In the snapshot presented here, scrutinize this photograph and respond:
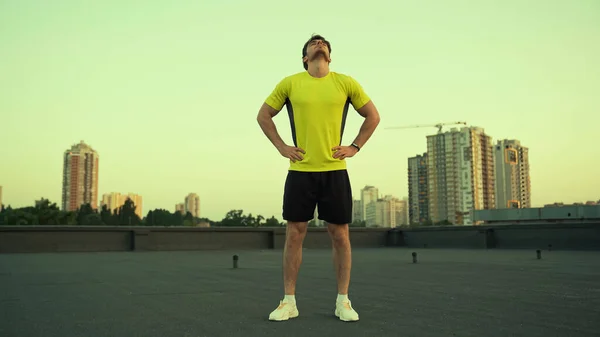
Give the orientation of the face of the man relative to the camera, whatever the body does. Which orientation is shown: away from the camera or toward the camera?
toward the camera

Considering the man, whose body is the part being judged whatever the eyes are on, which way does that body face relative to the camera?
toward the camera

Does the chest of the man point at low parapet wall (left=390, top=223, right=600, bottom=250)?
no

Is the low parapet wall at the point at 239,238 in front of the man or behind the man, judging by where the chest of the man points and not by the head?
behind
